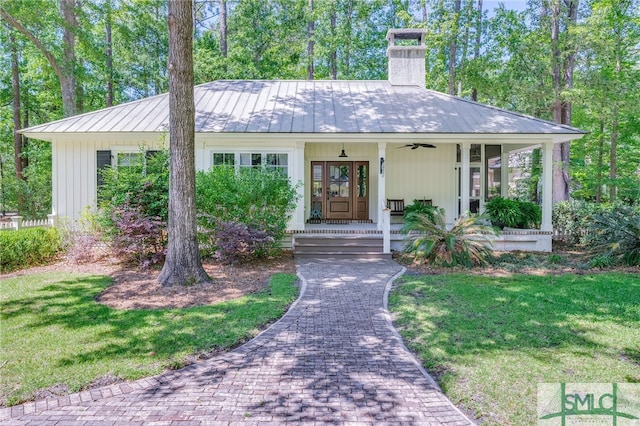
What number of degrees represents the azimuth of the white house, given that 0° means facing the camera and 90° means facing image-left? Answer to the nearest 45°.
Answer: approximately 0°

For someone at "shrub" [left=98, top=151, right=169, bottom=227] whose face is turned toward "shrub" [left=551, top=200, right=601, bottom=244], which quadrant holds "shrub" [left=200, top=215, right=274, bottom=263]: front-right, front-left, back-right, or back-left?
front-right

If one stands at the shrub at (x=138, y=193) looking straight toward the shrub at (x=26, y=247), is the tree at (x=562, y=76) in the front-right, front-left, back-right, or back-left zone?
back-right

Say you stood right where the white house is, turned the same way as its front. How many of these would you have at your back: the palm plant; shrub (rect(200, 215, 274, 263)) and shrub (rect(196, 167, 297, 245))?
0

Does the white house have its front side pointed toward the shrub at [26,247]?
no

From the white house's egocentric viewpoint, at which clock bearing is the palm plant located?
The palm plant is roughly at 11 o'clock from the white house.

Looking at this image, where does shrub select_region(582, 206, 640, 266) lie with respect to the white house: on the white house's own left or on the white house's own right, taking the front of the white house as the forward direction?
on the white house's own left

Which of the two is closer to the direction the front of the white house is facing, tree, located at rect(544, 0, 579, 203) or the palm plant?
the palm plant

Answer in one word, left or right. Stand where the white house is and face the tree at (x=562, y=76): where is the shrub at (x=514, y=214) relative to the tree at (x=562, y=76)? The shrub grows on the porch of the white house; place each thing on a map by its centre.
right

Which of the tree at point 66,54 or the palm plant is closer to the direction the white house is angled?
the palm plant

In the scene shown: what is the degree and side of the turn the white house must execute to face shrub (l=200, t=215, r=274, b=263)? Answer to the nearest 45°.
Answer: approximately 45° to its right

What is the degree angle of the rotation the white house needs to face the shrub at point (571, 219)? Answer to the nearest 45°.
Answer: approximately 90° to its left

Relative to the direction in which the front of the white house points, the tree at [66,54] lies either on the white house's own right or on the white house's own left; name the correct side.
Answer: on the white house's own right
